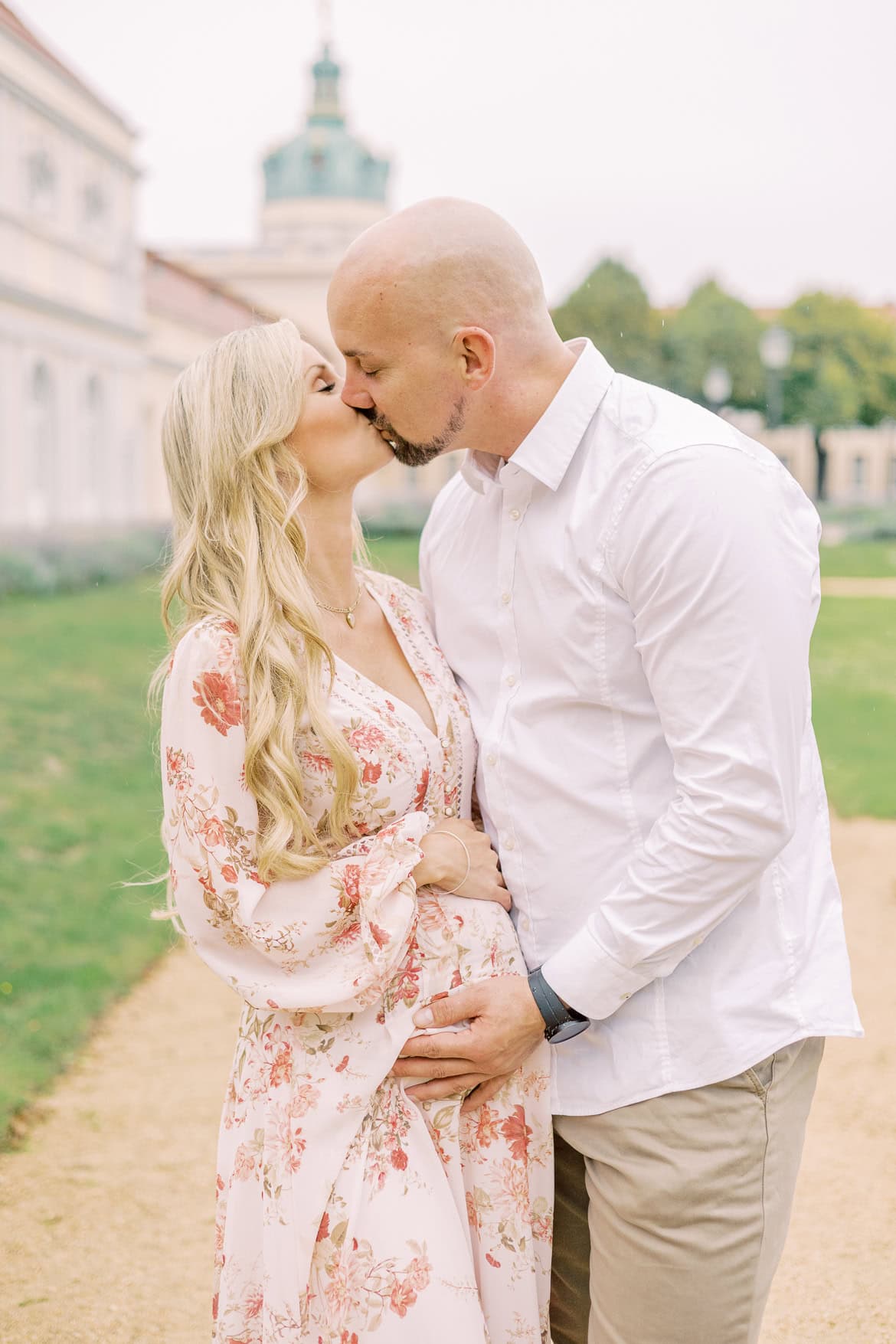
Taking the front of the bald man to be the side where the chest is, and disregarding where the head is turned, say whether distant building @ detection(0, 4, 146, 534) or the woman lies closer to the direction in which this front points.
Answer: the woman

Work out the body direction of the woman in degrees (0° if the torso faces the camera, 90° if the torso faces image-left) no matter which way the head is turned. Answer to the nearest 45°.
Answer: approximately 315°

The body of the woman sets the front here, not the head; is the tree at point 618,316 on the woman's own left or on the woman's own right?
on the woman's own left

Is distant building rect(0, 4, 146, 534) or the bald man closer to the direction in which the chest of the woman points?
the bald man

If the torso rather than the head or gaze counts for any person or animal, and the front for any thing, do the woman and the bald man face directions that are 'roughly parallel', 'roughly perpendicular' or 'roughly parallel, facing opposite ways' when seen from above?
roughly perpendicular

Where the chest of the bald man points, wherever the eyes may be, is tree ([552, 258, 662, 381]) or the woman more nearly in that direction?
the woman

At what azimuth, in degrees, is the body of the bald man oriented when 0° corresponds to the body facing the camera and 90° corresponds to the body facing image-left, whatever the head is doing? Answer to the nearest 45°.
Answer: approximately 45°

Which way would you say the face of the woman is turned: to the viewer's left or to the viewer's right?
to the viewer's right

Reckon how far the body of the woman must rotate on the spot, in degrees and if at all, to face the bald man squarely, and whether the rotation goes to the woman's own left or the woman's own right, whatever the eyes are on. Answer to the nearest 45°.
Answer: approximately 45° to the woman's own left

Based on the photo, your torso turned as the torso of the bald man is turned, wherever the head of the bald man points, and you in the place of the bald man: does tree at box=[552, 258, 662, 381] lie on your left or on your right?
on your right

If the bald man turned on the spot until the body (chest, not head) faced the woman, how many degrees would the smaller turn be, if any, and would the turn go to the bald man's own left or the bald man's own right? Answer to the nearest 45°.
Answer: approximately 45° to the bald man's own right

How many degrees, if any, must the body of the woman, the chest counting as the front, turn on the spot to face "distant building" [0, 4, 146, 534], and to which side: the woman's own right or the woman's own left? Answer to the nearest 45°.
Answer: approximately 135° to the woman's own left

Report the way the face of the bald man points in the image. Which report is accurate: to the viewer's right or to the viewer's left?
to the viewer's left

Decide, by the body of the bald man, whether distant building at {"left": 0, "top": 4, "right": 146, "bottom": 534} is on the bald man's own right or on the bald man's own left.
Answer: on the bald man's own right
